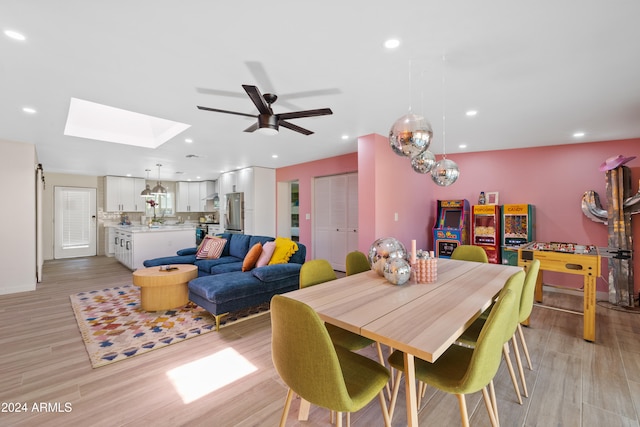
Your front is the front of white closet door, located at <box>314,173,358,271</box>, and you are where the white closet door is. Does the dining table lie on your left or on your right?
on your left

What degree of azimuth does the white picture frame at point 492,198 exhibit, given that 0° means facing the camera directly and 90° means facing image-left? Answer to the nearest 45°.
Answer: approximately 0°

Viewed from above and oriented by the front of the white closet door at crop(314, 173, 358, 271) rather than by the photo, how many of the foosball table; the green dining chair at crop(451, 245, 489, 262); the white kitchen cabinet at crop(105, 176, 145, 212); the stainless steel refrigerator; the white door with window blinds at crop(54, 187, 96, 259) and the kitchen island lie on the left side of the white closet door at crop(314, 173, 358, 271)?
2

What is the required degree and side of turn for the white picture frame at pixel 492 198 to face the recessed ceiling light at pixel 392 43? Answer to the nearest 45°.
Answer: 0° — it already faces it

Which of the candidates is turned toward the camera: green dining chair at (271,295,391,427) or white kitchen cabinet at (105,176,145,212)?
the white kitchen cabinet

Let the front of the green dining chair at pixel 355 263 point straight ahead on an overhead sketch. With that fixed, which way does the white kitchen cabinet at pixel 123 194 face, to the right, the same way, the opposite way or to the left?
the same way

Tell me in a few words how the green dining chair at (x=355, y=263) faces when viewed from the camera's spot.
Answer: facing the viewer and to the right of the viewer

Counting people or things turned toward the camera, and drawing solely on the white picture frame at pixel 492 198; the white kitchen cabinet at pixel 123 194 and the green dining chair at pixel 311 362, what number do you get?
2

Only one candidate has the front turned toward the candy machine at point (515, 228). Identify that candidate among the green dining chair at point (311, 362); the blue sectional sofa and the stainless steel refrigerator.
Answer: the green dining chair

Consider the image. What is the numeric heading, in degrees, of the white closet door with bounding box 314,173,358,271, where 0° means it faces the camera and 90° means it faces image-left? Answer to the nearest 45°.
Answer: approximately 45°

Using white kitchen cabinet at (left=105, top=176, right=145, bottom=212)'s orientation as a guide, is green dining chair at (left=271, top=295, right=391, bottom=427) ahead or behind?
ahead

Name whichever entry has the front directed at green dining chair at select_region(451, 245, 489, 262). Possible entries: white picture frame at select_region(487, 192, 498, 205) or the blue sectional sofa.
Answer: the white picture frame

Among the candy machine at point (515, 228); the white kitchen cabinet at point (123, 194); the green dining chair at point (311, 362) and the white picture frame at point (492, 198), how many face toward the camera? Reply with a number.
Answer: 3

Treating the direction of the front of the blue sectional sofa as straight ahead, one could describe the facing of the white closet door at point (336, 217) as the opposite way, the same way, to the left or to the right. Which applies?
the same way

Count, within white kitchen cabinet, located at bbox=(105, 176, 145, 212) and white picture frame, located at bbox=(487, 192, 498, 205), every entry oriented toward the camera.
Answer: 2

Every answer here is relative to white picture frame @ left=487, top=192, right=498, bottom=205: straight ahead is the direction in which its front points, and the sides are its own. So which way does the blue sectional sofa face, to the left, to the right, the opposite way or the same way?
the same way

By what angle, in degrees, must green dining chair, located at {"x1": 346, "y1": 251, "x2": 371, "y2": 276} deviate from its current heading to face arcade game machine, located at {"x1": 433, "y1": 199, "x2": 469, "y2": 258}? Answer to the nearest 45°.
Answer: approximately 90° to its left

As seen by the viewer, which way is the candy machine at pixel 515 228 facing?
toward the camera

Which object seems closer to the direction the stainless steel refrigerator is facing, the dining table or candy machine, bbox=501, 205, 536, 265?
the dining table

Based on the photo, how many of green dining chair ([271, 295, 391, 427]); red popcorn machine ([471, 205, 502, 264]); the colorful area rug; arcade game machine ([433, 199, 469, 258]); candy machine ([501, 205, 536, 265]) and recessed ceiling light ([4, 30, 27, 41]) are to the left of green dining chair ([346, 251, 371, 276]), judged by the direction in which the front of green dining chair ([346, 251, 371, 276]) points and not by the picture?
3

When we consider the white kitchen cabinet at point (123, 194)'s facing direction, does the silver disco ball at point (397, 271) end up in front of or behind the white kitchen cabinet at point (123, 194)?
in front

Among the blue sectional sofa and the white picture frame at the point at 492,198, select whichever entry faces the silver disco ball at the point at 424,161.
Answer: the white picture frame

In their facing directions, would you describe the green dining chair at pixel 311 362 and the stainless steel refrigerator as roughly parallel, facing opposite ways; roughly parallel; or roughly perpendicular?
roughly parallel, facing opposite ways
